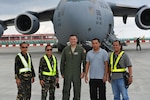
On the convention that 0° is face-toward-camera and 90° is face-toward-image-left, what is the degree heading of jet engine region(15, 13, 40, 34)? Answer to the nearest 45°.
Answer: approximately 45°

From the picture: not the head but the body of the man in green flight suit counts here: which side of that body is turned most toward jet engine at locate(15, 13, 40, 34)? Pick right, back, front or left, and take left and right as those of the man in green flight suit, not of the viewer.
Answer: back

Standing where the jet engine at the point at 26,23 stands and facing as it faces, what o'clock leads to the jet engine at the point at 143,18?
the jet engine at the point at 143,18 is roughly at 8 o'clock from the jet engine at the point at 26,23.

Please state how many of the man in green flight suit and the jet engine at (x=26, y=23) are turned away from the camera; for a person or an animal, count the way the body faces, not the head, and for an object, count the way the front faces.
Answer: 0

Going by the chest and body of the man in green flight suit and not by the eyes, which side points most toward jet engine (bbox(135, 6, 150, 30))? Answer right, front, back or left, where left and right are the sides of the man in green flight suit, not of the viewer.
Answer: back

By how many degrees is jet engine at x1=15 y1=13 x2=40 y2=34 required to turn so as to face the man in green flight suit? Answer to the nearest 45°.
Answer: approximately 45° to its left

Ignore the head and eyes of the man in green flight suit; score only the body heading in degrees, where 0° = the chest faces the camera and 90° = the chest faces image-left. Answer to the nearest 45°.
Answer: approximately 0°

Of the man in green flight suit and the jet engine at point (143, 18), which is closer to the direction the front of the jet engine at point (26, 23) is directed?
the man in green flight suit
